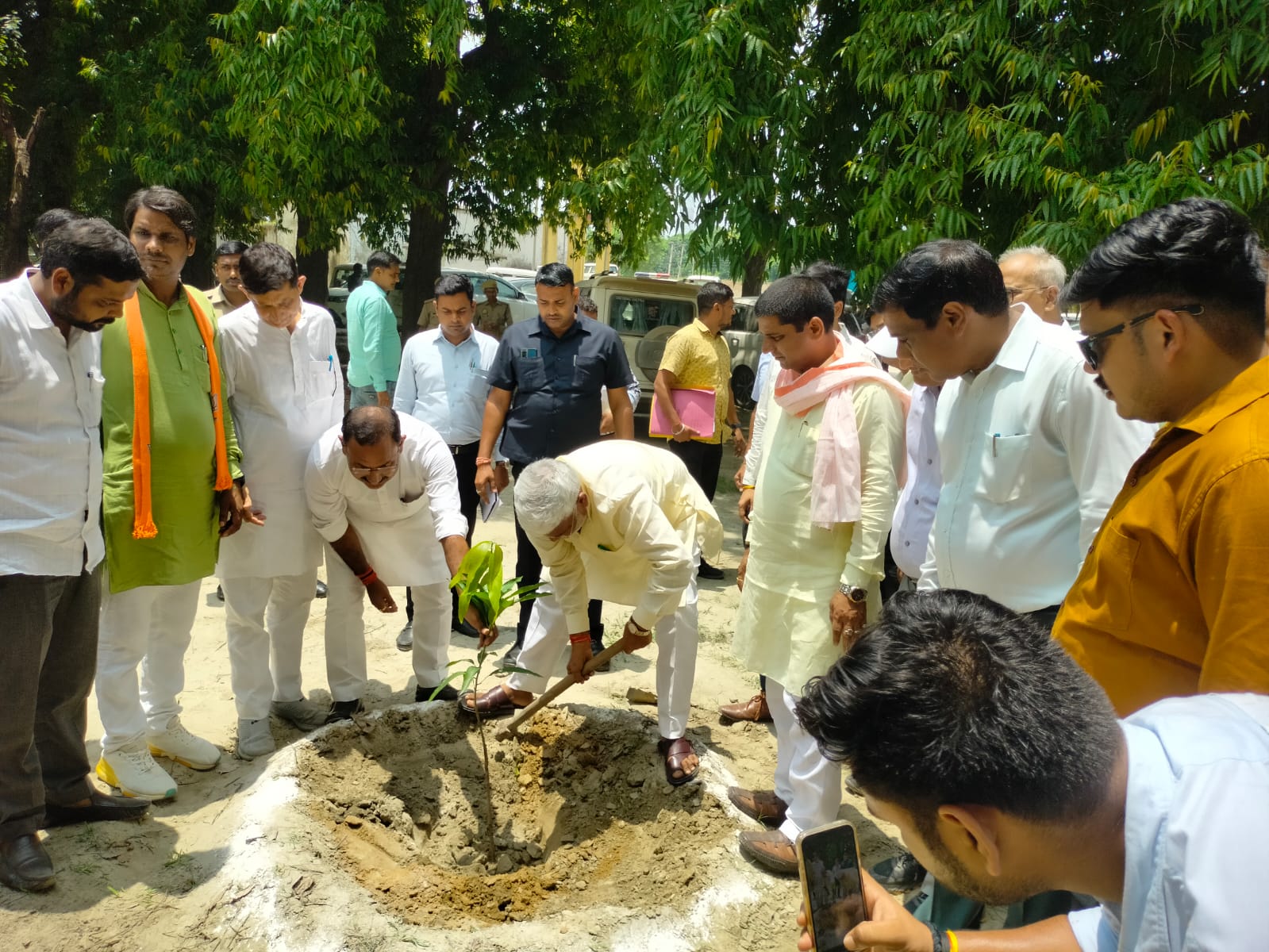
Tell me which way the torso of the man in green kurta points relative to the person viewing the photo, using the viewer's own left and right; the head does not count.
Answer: facing the viewer and to the right of the viewer

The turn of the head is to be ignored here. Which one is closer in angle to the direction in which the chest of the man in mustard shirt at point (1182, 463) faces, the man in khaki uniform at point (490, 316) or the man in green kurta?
the man in green kurta

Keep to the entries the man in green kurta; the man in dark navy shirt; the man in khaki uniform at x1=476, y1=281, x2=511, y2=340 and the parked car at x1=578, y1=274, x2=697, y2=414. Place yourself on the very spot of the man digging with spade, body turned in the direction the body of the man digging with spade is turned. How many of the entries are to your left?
0

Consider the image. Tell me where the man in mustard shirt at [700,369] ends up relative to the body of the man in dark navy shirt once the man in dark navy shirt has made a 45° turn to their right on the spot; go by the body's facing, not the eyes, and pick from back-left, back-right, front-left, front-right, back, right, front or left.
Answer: back

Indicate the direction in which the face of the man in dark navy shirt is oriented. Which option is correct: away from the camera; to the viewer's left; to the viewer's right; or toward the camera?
toward the camera

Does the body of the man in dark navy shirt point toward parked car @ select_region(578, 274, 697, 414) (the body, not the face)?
no

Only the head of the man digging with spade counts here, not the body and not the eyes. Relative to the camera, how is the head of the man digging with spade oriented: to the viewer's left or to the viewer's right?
to the viewer's left

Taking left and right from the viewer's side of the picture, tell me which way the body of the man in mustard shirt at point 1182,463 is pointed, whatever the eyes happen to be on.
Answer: facing to the left of the viewer

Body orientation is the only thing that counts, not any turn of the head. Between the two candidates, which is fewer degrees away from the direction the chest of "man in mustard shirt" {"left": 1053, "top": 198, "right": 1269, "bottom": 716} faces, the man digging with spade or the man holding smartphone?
the man digging with spade

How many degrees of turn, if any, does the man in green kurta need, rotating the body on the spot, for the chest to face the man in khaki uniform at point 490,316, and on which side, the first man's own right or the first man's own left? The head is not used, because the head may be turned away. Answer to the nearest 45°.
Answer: approximately 90° to the first man's own left

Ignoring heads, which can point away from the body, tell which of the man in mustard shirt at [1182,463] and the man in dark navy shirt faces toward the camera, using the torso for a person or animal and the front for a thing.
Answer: the man in dark navy shirt

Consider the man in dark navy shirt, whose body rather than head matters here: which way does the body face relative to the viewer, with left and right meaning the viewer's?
facing the viewer

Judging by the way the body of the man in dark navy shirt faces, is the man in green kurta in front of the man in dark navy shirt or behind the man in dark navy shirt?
in front
